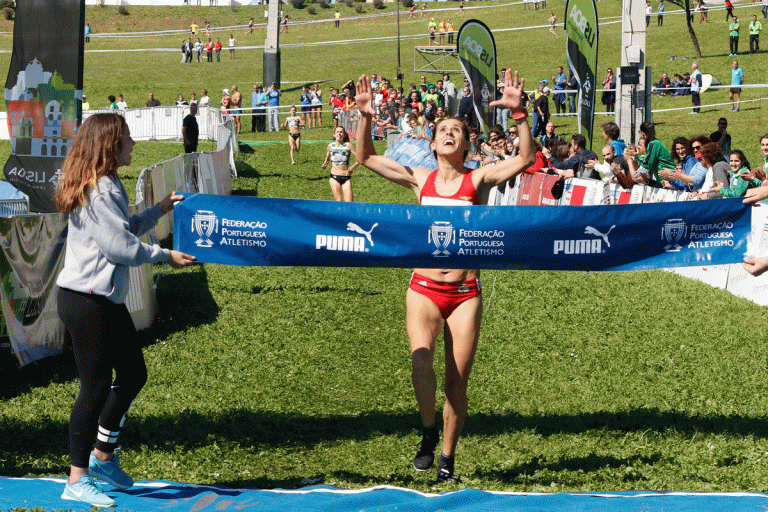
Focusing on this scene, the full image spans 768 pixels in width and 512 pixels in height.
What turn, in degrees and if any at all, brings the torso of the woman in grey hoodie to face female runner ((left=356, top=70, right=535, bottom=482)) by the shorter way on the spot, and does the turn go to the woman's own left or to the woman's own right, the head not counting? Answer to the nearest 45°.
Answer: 0° — they already face them

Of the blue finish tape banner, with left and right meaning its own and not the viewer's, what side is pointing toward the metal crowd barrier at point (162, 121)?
back

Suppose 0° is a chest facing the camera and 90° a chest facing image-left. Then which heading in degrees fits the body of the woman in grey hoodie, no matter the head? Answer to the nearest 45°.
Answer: approximately 270°

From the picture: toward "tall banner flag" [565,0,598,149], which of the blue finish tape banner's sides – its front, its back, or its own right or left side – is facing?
back

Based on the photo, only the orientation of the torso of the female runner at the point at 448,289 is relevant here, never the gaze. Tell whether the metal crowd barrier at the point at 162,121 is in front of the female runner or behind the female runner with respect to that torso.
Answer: behind

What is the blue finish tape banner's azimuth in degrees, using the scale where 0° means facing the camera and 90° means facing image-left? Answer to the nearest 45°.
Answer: approximately 0°

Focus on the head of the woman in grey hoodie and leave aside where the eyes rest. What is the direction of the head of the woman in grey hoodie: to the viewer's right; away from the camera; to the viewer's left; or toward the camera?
to the viewer's right

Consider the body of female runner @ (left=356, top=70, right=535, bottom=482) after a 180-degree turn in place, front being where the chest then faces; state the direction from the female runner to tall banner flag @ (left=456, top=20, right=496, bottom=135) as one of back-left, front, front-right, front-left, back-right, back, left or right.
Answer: front

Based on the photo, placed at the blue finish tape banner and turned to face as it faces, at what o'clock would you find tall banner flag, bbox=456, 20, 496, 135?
The tall banner flag is roughly at 6 o'clock from the blue finish tape banner.
